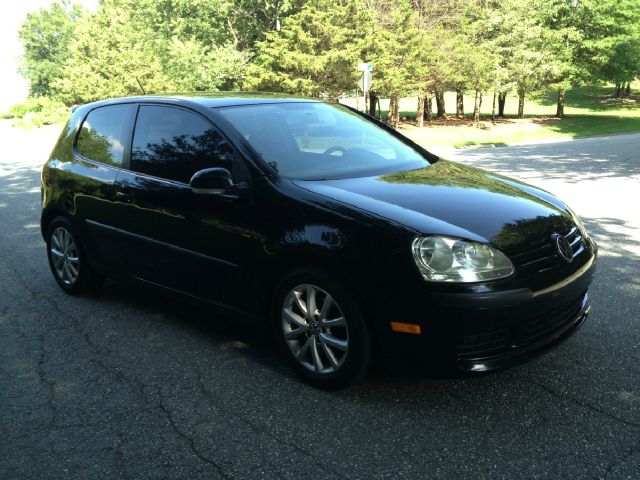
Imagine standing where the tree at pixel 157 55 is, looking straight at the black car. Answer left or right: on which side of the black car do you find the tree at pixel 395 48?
left

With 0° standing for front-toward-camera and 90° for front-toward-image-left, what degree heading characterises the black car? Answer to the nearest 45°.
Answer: approximately 315°

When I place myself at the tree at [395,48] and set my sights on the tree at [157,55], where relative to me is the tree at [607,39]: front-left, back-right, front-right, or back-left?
back-right

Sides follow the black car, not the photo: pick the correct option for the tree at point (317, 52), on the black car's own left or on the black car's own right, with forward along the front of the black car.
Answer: on the black car's own left

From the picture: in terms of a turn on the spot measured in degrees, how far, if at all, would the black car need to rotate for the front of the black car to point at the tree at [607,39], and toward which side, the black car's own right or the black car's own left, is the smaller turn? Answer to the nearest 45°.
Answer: approximately 90° to the black car's own left

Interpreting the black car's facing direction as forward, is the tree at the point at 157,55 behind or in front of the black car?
behind

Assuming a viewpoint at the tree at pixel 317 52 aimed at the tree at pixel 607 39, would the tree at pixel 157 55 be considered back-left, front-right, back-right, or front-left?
back-left

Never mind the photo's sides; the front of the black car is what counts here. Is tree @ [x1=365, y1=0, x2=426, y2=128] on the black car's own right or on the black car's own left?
on the black car's own left
